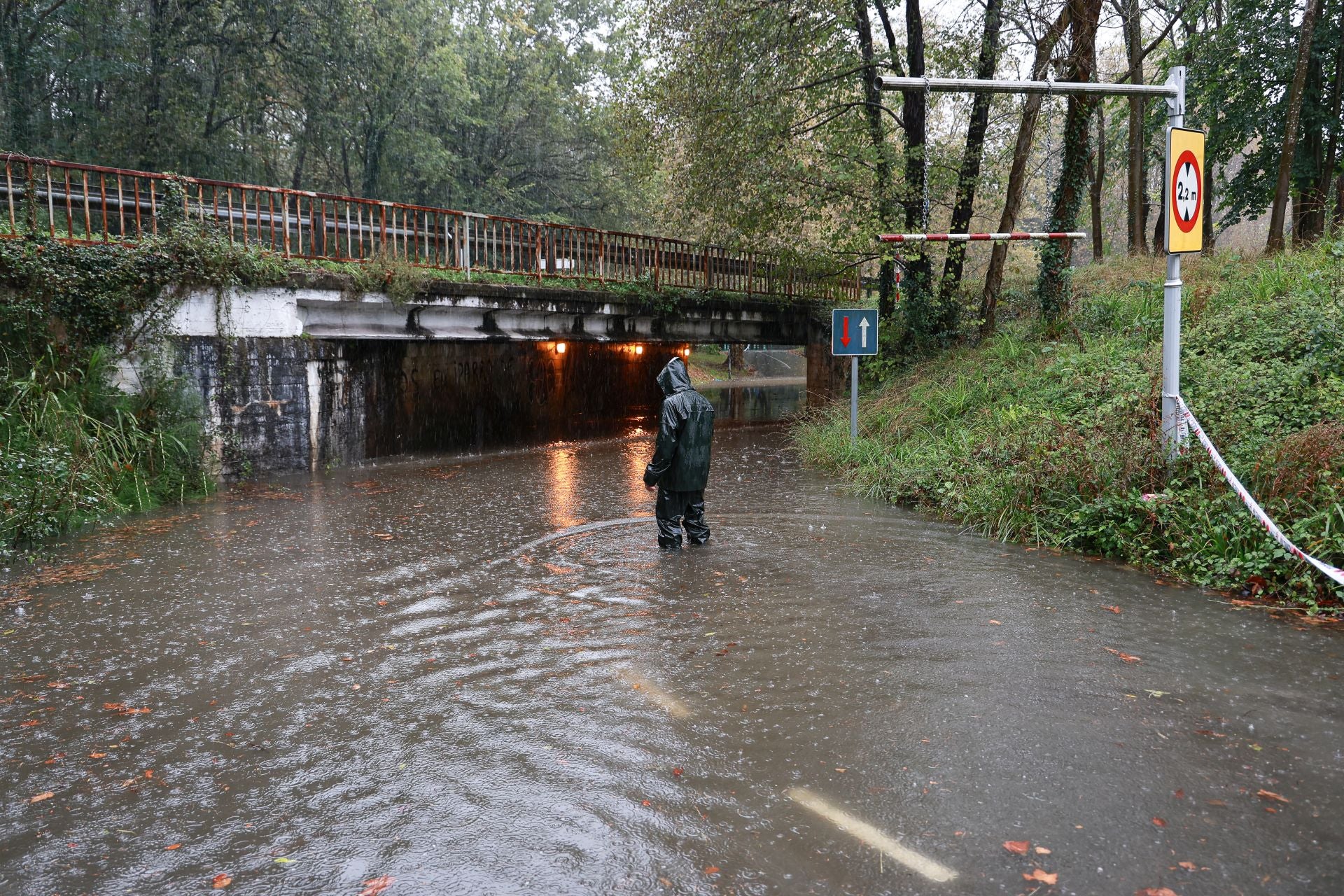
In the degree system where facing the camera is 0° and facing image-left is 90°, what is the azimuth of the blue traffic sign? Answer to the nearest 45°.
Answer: approximately 0°

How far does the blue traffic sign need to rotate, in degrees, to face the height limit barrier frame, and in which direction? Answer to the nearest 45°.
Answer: approximately 45° to its left

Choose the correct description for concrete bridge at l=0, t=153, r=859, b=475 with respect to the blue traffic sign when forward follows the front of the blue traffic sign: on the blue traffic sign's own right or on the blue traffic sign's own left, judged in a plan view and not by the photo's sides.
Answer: on the blue traffic sign's own right

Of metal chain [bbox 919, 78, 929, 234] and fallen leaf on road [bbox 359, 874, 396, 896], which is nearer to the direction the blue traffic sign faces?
the fallen leaf on road

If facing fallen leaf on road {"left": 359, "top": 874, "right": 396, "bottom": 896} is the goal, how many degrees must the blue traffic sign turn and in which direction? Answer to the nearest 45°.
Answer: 0° — it already faces it
